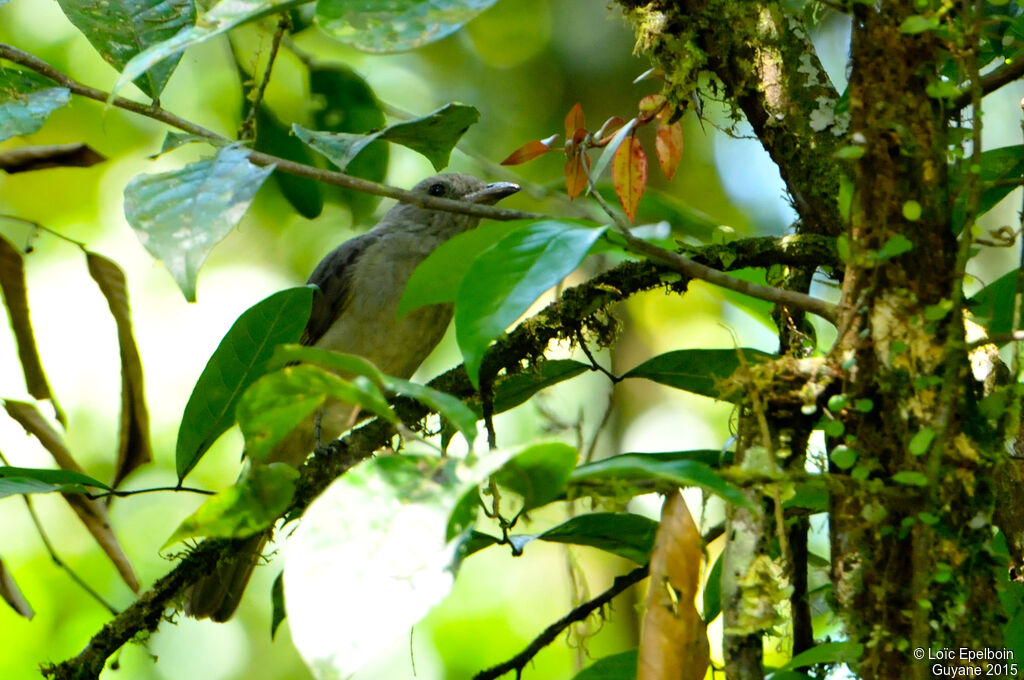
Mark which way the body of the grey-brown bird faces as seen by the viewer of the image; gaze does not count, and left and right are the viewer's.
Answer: facing to the right of the viewer

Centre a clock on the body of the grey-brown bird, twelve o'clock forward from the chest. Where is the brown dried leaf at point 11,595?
The brown dried leaf is roughly at 4 o'clock from the grey-brown bird.

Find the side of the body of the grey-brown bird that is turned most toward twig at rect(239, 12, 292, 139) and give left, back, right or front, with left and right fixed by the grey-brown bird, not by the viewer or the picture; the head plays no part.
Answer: right

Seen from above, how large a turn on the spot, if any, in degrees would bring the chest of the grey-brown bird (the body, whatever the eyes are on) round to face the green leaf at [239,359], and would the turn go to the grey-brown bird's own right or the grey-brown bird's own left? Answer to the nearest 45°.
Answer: approximately 90° to the grey-brown bird's own right
